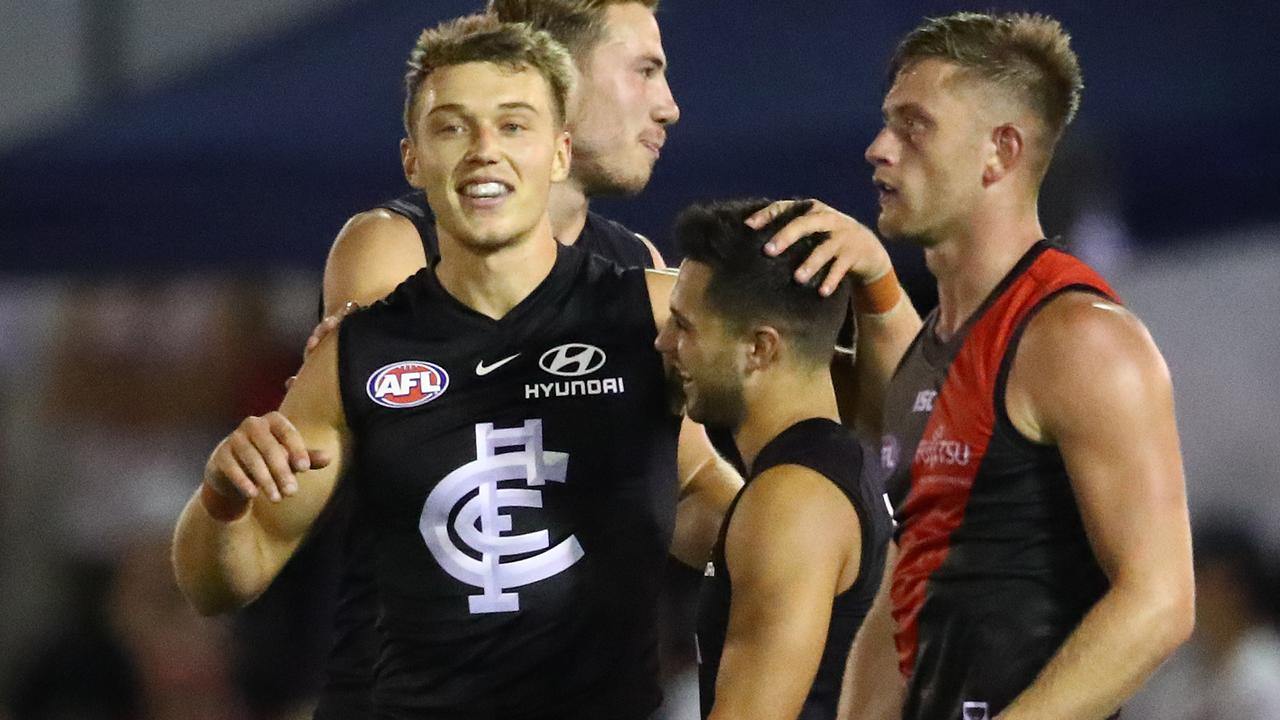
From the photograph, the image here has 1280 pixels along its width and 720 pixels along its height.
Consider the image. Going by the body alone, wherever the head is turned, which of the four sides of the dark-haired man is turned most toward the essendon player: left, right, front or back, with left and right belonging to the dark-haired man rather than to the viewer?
back

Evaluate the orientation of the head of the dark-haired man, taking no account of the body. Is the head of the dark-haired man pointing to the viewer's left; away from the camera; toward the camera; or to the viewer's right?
to the viewer's left

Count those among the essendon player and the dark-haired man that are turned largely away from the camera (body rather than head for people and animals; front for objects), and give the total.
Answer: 0

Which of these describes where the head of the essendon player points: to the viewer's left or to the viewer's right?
to the viewer's left

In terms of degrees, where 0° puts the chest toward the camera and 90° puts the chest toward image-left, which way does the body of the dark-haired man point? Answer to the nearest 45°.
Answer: approximately 90°

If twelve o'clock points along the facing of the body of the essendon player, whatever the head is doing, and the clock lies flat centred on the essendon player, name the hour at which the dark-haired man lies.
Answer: The dark-haired man is roughly at 1 o'clock from the essendon player.
